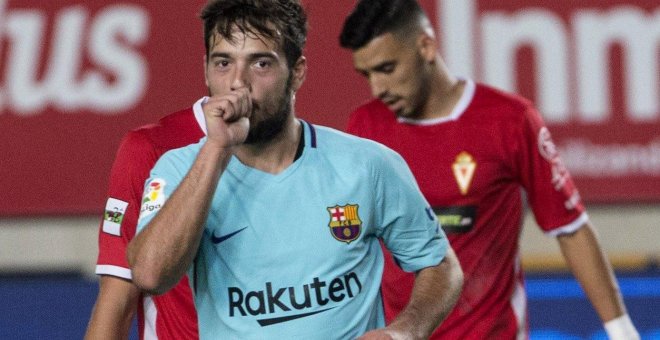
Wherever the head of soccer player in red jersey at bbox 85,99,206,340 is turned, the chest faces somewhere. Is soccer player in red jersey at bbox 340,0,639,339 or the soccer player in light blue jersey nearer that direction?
the soccer player in light blue jersey

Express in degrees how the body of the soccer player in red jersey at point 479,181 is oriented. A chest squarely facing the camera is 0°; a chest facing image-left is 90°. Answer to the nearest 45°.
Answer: approximately 45°

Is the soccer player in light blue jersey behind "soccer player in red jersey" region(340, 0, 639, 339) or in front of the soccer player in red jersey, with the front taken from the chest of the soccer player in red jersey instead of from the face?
in front

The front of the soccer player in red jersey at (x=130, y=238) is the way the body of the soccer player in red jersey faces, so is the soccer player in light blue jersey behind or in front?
in front

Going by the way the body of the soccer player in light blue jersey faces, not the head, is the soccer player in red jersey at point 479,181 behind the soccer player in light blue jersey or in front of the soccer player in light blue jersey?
behind

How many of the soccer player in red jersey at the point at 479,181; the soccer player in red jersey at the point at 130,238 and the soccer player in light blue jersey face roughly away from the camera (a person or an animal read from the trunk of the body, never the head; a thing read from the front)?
0

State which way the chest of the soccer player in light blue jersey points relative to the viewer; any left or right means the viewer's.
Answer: facing the viewer

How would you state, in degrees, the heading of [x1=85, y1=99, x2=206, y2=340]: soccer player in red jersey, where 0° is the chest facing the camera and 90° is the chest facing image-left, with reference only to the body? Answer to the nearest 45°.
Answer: approximately 315°

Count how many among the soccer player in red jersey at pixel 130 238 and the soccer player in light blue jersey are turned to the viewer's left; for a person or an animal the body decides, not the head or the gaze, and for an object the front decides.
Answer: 0

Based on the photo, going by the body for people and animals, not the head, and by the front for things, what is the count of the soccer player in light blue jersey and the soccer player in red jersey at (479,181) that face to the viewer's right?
0
